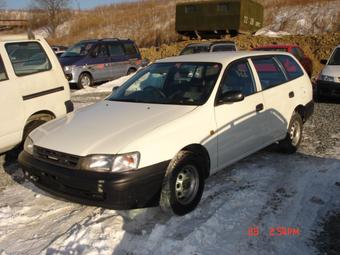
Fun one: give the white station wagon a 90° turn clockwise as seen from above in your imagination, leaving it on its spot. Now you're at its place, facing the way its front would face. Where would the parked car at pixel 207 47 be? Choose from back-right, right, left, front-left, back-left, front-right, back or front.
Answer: front-right

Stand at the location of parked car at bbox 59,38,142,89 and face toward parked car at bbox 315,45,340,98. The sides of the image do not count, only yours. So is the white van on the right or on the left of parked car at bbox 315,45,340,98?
right

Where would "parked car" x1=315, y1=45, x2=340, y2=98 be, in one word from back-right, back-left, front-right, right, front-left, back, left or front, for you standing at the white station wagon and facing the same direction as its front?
back

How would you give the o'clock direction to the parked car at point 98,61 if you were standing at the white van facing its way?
The parked car is roughly at 5 o'clock from the white van.

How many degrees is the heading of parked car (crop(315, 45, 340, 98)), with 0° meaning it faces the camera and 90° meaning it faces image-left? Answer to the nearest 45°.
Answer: approximately 45°

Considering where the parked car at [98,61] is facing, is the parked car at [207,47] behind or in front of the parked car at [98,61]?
behind

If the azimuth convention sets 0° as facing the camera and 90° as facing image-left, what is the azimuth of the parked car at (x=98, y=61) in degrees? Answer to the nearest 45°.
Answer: approximately 45°

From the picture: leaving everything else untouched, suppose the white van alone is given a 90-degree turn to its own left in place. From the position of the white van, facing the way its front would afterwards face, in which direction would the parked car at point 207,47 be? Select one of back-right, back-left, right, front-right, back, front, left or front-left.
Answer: left

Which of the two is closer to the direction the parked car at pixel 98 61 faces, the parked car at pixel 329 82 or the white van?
the white van

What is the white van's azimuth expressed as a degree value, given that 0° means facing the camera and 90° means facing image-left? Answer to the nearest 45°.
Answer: approximately 45°
